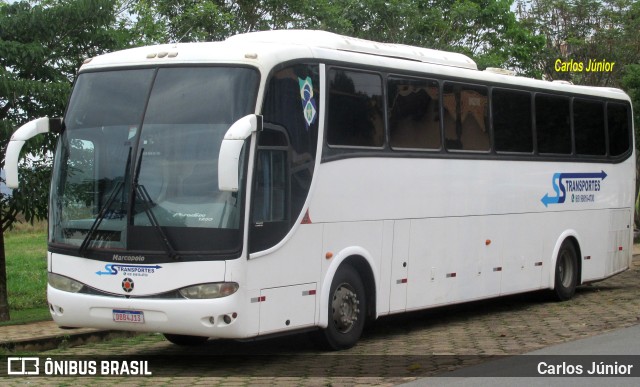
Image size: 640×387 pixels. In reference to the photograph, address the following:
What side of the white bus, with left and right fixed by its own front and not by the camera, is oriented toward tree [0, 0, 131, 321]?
right

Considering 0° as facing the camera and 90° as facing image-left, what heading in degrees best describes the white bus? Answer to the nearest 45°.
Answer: approximately 45°
